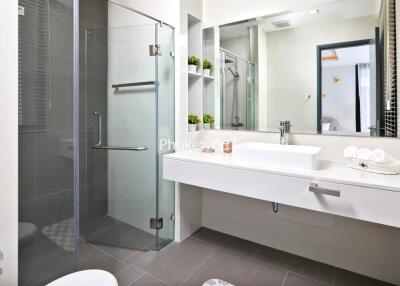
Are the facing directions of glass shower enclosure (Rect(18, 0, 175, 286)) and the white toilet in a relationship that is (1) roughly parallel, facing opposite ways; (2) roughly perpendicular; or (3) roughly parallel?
roughly perpendicular

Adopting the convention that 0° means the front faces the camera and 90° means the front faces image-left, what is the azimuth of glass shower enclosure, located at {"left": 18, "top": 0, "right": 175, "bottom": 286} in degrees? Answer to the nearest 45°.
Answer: approximately 315°

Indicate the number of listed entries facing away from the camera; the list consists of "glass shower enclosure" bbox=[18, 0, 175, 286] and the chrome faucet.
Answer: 0

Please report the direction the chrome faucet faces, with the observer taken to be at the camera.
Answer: facing the viewer and to the left of the viewer

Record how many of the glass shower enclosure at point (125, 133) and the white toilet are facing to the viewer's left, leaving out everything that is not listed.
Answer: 0

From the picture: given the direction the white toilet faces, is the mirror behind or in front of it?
in front

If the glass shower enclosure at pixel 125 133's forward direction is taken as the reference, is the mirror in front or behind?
in front

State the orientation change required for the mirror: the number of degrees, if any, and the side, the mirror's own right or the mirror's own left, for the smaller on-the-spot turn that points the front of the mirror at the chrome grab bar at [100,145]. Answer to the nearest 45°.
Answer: approximately 45° to the mirror's own right

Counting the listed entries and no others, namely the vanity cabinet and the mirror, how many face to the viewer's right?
0

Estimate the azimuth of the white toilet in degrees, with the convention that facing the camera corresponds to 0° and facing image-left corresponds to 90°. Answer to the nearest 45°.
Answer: approximately 225°
